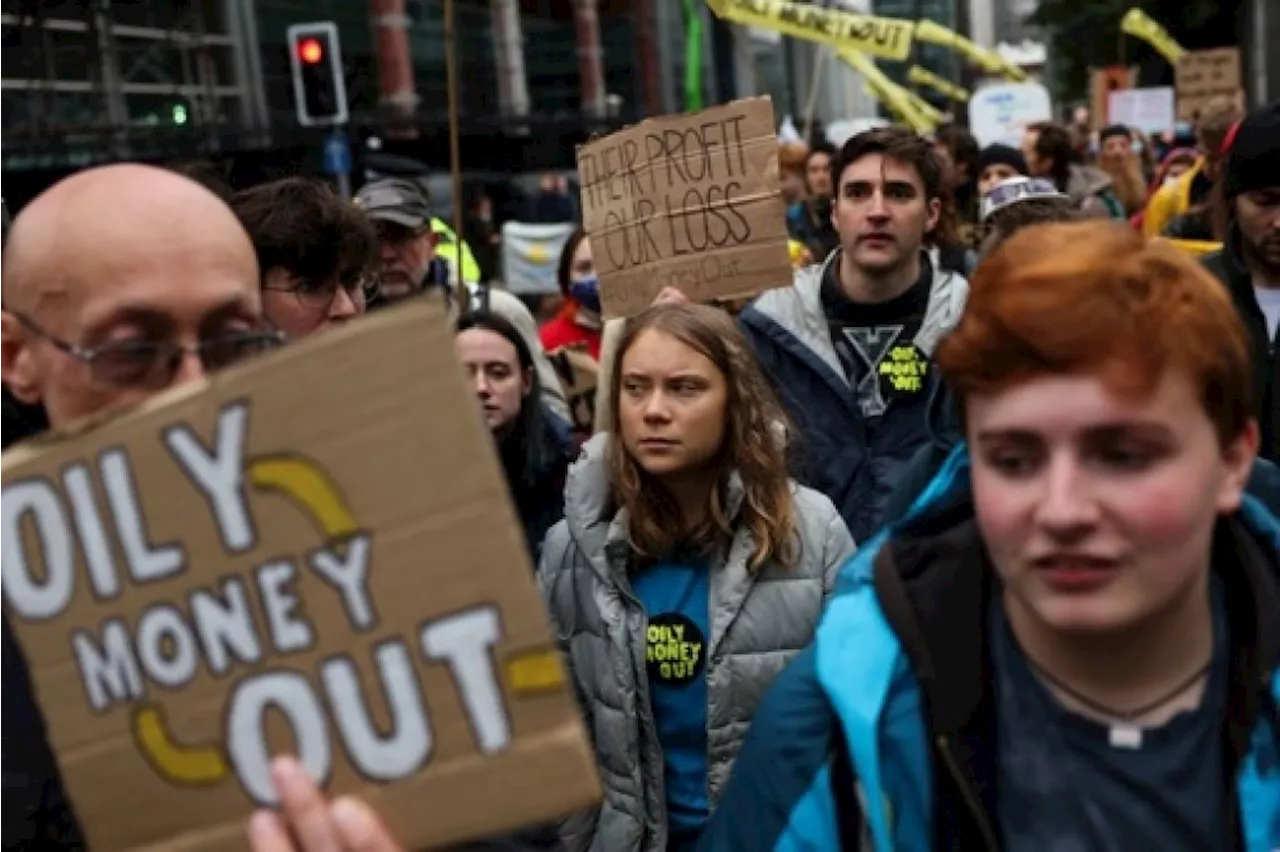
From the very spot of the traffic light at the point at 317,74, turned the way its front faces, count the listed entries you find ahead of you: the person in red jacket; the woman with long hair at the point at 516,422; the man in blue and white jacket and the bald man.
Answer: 4

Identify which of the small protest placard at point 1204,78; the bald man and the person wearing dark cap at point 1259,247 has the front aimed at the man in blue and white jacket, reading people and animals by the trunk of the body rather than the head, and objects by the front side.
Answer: the small protest placard

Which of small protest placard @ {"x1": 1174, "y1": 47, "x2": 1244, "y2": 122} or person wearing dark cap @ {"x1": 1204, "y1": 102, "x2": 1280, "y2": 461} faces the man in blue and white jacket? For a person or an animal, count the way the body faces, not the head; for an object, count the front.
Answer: the small protest placard

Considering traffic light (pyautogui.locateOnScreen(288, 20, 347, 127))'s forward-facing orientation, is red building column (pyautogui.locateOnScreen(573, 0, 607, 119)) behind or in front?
behind

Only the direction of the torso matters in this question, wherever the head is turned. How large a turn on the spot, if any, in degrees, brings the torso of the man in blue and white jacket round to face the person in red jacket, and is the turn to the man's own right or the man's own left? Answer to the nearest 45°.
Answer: approximately 135° to the man's own right

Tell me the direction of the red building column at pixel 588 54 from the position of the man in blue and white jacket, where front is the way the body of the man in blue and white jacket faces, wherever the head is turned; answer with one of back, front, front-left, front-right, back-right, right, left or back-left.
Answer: back

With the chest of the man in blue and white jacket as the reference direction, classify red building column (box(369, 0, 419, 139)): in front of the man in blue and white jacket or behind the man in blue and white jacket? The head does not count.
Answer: behind

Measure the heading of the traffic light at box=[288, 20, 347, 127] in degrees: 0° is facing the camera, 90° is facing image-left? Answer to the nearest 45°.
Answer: approximately 0°

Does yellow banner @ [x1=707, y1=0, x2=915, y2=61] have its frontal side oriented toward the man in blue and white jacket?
yes

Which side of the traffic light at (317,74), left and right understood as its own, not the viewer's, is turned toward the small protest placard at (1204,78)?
left

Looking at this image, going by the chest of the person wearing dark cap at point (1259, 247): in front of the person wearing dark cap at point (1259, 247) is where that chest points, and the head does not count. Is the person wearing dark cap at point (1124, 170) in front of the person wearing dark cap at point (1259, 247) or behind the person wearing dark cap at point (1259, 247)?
behind

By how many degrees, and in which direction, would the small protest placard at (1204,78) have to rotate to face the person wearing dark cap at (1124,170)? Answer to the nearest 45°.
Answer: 0° — it already faces them

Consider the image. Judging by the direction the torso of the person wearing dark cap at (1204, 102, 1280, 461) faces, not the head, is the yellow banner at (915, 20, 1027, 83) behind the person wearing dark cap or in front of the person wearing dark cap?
behind
